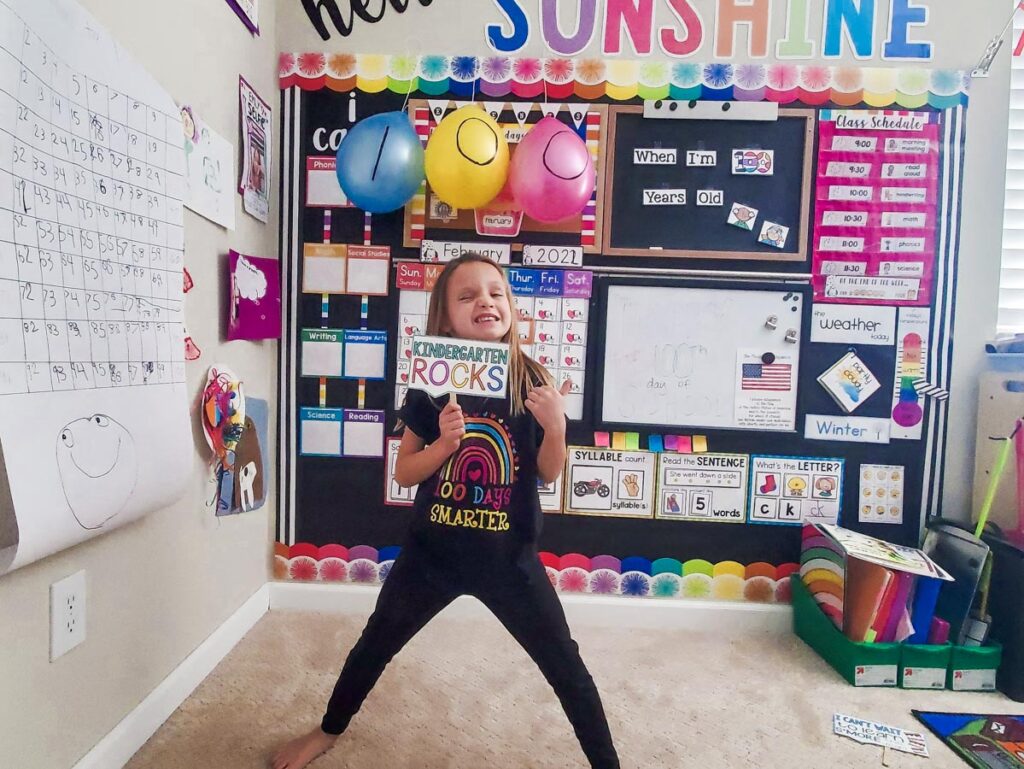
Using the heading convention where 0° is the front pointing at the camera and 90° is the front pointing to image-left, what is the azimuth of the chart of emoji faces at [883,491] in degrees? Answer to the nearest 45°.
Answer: approximately 0°

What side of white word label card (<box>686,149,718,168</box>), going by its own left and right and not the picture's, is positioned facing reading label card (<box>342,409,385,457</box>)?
right

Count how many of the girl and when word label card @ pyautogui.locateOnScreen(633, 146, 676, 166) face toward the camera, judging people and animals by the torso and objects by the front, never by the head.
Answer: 2

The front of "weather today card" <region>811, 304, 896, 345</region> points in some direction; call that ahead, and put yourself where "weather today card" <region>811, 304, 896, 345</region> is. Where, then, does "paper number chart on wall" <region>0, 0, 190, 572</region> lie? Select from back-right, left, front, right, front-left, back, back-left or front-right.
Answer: front-right

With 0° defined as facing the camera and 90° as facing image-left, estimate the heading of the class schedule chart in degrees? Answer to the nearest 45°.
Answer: approximately 0°
